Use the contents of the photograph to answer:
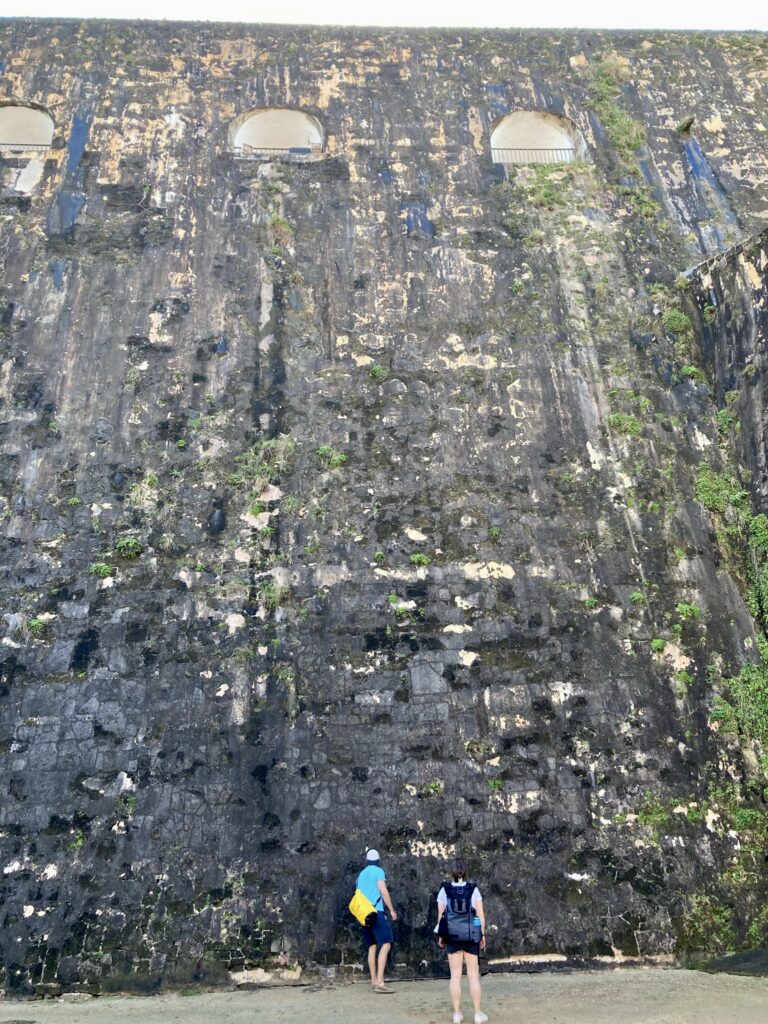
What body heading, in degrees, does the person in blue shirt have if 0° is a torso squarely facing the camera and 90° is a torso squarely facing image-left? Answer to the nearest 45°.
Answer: approximately 225°
